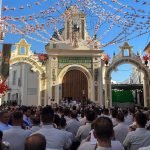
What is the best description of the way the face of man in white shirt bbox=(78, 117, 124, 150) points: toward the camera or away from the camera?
away from the camera

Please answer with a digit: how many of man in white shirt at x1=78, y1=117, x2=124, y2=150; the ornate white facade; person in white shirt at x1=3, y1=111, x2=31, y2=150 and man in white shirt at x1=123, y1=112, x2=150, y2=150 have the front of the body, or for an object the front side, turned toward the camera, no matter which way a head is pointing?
1

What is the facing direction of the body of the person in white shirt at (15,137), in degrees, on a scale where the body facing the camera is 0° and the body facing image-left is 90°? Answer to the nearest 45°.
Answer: approximately 180°

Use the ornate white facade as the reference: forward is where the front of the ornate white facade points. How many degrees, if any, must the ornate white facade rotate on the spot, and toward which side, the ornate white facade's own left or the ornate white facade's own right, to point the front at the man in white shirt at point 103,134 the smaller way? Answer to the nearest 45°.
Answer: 0° — it already faces them

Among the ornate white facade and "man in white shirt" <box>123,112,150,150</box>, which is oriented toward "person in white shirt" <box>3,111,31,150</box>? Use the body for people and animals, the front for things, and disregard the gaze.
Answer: the ornate white facade

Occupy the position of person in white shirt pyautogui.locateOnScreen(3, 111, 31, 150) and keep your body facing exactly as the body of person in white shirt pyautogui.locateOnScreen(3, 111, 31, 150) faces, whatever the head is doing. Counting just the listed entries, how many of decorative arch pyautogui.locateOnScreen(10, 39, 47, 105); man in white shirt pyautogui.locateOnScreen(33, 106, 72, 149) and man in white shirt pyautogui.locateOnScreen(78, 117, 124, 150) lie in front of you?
1

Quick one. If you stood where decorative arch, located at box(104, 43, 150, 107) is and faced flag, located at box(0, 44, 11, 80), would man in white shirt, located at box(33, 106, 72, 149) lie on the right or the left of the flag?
left

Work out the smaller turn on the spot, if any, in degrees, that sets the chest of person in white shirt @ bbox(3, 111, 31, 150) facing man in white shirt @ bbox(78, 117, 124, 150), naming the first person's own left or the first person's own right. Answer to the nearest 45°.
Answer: approximately 135° to the first person's own right

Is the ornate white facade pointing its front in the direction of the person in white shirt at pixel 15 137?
yes

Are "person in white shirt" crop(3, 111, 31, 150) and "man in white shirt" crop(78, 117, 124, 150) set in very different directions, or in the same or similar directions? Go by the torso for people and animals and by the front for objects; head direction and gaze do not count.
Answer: same or similar directions

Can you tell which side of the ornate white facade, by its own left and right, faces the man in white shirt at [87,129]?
front

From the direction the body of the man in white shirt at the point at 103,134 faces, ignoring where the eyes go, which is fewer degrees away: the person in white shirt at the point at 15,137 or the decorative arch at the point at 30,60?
the decorative arch

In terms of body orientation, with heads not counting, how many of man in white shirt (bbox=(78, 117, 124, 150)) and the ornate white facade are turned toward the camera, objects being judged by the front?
1

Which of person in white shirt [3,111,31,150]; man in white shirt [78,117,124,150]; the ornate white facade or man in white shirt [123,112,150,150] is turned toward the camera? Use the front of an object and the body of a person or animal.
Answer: the ornate white facade

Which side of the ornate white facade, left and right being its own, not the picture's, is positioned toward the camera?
front

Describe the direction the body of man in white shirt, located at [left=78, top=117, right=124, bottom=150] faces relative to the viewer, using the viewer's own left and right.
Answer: facing away from the viewer

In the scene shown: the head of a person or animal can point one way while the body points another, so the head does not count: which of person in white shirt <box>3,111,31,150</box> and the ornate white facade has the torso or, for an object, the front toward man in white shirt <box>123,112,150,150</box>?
the ornate white facade

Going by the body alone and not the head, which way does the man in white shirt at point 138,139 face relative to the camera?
away from the camera

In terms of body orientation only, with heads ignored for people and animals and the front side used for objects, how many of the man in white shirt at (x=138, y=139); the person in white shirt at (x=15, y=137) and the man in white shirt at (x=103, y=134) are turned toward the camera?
0

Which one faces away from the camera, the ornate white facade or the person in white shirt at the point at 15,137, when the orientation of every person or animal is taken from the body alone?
the person in white shirt
